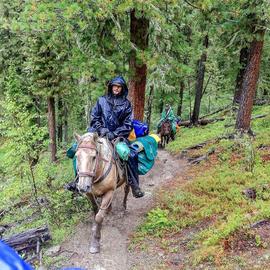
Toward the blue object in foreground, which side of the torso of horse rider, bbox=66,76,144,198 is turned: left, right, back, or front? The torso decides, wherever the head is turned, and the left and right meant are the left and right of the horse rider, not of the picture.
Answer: front

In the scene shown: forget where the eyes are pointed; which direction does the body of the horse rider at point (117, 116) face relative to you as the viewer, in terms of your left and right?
facing the viewer

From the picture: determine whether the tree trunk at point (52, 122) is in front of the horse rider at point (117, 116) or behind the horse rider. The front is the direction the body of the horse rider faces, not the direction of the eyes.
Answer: behind

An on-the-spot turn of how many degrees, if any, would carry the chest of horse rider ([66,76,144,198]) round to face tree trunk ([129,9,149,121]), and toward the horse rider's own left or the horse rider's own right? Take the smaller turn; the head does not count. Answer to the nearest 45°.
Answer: approximately 180°

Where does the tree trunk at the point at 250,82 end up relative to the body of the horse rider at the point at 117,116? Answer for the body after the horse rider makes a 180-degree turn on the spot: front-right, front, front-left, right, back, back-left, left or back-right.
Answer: front-right

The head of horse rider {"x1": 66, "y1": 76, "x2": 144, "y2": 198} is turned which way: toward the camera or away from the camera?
toward the camera

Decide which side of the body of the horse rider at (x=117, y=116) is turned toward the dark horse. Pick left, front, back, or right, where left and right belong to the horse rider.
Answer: back

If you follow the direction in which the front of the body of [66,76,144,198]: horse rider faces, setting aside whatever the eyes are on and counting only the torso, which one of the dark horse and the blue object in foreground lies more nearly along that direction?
the blue object in foreground

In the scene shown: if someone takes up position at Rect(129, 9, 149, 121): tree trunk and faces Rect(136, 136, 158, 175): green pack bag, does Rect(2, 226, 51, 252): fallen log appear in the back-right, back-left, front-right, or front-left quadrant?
front-right
